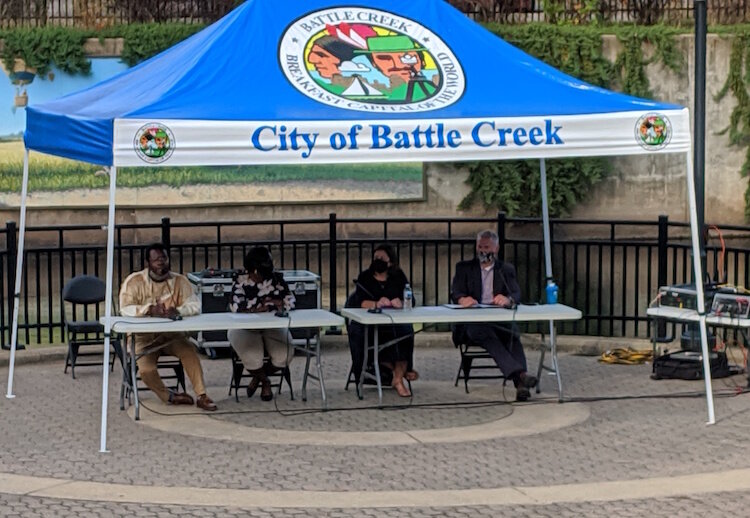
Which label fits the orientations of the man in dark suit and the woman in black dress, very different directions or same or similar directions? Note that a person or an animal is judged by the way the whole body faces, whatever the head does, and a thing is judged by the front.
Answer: same or similar directions

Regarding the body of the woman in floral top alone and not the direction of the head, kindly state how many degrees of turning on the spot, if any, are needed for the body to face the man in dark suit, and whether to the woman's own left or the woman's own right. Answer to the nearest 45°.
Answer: approximately 90° to the woman's own left

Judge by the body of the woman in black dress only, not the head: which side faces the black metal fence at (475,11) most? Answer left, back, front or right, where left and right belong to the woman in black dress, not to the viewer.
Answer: back

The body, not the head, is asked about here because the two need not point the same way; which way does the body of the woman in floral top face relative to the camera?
toward the camera

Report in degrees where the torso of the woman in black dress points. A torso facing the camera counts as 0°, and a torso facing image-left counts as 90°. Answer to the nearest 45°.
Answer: approximately 0°

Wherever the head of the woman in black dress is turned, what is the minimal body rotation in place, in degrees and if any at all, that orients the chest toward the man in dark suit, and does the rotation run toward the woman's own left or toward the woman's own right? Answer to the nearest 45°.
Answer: approximately 90° to the woman's own left

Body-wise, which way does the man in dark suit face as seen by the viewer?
toward the camera

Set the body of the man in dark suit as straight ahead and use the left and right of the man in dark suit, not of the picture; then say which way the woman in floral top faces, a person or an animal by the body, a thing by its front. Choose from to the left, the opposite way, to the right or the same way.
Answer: the same way

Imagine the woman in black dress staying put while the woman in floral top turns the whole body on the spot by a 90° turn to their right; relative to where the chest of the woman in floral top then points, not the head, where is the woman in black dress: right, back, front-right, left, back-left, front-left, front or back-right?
back

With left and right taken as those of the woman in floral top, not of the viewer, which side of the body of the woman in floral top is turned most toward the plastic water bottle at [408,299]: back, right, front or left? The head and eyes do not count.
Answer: left

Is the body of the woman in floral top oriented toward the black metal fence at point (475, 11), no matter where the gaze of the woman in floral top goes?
no

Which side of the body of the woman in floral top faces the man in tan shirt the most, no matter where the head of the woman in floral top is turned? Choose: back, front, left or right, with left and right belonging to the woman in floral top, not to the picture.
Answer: right
